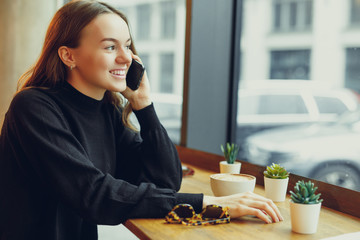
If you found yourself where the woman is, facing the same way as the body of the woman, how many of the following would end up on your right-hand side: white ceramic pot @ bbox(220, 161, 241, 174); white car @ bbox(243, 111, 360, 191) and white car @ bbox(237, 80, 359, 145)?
0

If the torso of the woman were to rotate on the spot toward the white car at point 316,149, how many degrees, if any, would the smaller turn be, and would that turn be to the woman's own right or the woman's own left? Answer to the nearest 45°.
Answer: approximately 90° to the woman's own left

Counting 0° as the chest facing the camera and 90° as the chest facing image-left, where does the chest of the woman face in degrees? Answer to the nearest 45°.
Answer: approximately 315°
